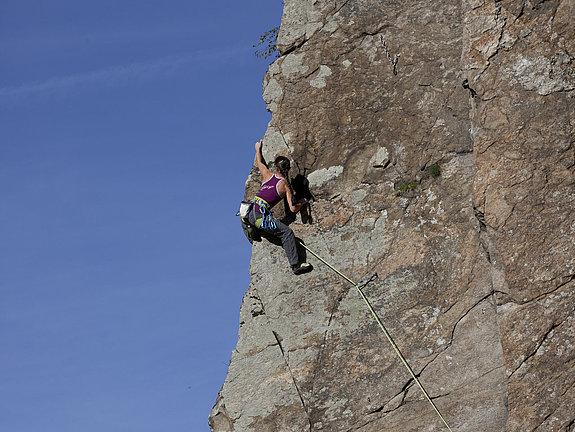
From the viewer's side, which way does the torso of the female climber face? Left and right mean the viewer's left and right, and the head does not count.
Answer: facing away from the viewer and to the right of the viewer

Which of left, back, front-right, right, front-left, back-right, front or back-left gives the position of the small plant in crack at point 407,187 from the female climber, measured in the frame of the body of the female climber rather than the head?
front-right
